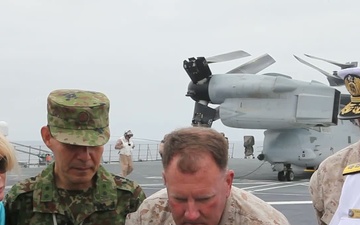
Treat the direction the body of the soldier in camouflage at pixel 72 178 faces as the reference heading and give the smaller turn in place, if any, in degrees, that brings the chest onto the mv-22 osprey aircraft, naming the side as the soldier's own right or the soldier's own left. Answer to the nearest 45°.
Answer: approximately 135° to the soldier's own left

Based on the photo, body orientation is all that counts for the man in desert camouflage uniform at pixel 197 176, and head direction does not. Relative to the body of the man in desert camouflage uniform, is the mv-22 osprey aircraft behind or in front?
behind

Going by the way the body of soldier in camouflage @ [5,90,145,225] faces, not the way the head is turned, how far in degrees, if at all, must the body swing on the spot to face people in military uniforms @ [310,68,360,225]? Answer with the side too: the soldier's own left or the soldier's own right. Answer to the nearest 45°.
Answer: approximately 90° to the soldier's own left

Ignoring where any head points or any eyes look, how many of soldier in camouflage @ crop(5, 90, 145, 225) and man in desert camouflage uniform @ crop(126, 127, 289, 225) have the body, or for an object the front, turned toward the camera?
2

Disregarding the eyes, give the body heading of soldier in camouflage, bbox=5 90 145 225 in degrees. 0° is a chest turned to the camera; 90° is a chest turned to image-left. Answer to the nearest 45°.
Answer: approximately 0°

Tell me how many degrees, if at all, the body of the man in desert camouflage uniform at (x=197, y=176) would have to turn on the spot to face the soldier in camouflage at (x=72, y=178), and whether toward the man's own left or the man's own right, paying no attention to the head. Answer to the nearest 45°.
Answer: approximately 135° to the man's own right
